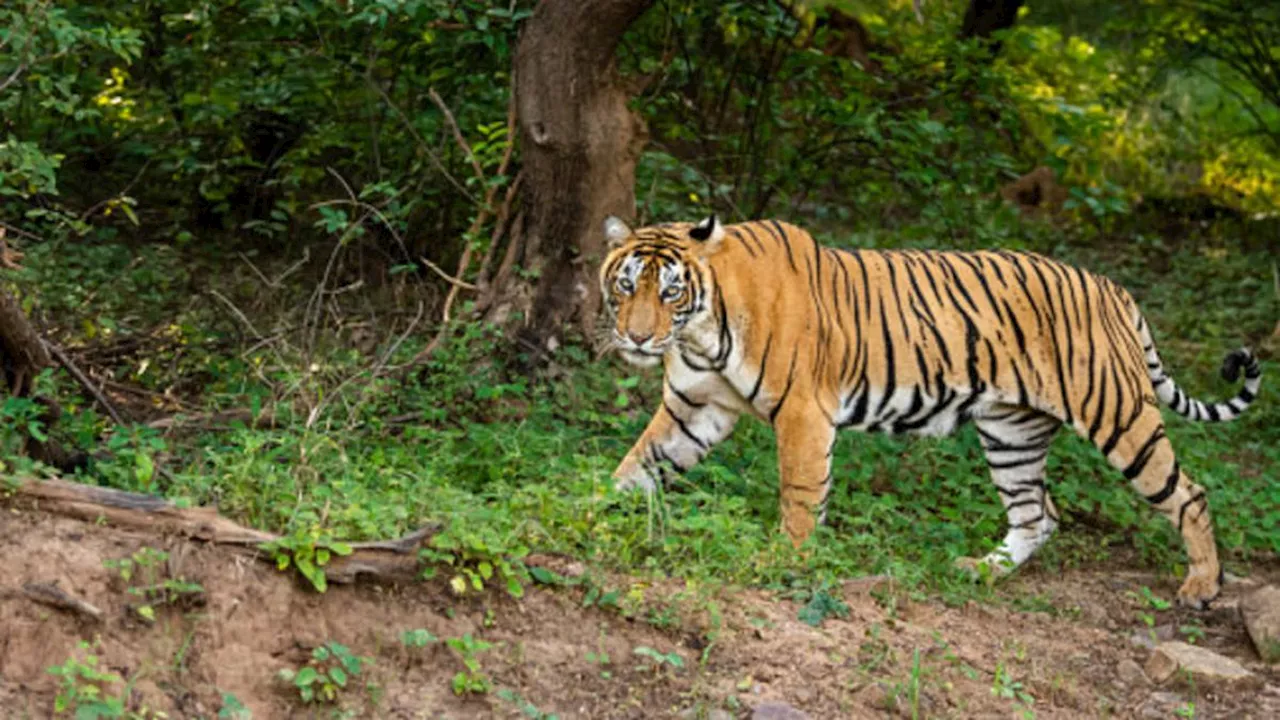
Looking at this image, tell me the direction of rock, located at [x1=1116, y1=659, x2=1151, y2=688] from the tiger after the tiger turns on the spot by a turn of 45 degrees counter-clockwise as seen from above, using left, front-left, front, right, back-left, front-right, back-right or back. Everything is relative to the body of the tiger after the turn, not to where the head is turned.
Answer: left

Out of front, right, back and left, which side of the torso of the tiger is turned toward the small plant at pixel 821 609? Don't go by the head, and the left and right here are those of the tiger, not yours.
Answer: left

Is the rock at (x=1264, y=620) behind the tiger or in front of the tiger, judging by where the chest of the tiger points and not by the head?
behind

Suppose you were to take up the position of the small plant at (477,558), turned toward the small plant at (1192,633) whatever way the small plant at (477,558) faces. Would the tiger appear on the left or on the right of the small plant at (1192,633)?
left

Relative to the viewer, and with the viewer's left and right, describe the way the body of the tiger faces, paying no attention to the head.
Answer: facing to the left of the viewer

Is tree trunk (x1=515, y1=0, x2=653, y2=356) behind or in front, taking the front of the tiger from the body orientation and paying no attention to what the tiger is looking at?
in front

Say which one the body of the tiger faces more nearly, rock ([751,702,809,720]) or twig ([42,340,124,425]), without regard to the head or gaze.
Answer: the twig

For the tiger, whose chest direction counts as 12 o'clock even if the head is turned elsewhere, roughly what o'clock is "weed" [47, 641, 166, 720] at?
The weed is roughly at 10 o'clock from the tiger.

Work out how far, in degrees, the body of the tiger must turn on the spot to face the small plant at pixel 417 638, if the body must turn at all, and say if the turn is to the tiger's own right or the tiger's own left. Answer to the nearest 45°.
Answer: approximately 90° to the tiger's own left

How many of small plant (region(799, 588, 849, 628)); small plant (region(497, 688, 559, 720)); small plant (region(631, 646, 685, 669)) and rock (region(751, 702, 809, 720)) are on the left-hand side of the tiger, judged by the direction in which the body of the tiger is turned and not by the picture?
4

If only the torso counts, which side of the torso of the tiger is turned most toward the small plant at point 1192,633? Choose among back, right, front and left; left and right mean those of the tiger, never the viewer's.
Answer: back

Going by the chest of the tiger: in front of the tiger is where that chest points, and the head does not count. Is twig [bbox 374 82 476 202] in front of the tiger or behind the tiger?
in front

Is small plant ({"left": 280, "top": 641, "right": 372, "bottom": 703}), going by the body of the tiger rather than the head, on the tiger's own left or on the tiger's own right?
on the tiger's own left

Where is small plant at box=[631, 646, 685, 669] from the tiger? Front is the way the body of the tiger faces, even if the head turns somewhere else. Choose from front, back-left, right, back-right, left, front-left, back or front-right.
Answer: left
